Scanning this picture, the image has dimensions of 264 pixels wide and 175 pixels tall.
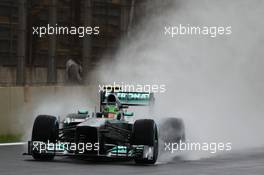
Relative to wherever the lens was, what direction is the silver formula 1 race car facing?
facing the viewer
